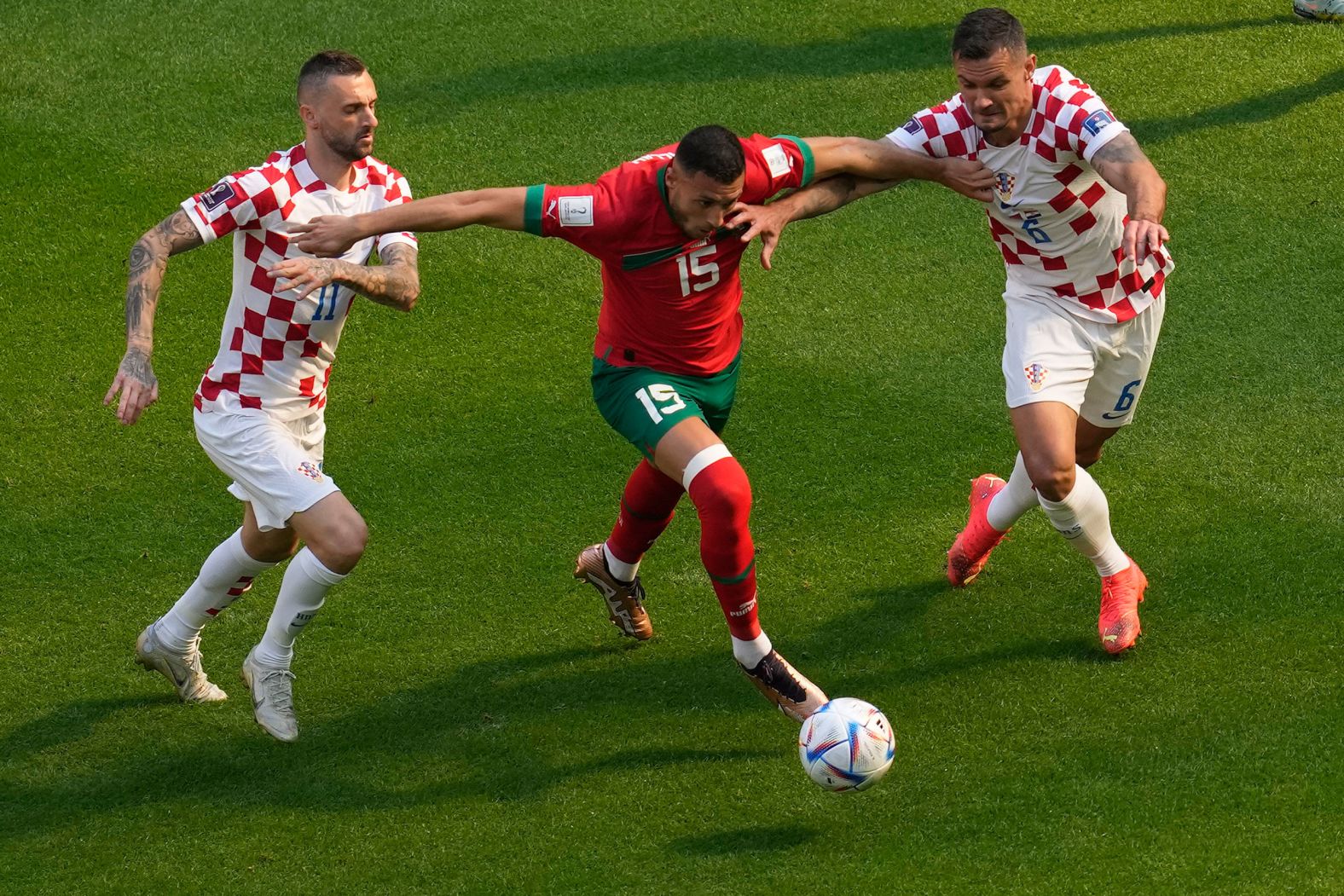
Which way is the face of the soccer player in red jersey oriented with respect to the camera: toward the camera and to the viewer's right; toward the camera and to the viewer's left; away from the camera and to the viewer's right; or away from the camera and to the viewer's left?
toward the camera and to the viewer's right

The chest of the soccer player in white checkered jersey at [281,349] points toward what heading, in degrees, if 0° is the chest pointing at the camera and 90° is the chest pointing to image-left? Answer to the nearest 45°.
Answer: approximately 315°

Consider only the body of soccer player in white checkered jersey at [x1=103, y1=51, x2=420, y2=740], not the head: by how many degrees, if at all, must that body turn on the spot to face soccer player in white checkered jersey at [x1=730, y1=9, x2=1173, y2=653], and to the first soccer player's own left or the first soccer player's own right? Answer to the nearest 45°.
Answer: approximately 45° to the first soccer player's own left

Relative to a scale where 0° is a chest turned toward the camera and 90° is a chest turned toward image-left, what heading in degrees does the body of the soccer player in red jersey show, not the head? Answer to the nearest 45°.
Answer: approximately 315°
